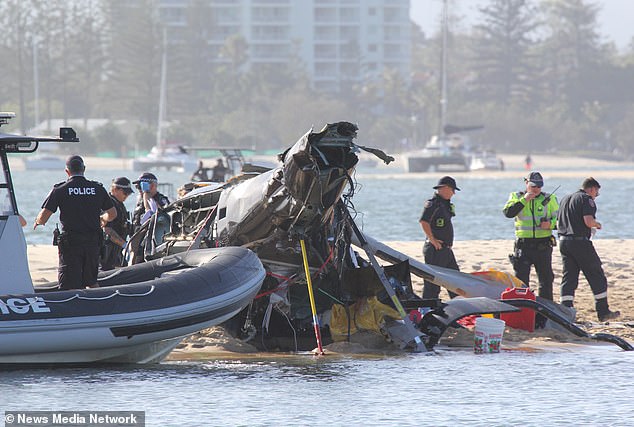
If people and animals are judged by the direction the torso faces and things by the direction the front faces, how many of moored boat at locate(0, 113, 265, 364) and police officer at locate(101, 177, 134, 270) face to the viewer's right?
2

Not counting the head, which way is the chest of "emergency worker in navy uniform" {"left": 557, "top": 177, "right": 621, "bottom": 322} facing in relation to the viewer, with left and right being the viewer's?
facing away from the viewer and to the right of the viewer

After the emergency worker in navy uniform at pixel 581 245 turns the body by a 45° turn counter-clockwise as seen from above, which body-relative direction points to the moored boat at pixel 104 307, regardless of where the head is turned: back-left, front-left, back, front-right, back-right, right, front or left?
back-left

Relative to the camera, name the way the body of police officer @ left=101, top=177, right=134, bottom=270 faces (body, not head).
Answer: to the viewer's right

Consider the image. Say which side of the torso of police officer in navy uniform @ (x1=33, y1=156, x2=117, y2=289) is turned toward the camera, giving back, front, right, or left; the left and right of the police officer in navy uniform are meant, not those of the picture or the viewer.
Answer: back

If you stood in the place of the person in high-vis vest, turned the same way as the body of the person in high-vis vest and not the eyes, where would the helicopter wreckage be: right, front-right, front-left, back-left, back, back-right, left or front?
front-right

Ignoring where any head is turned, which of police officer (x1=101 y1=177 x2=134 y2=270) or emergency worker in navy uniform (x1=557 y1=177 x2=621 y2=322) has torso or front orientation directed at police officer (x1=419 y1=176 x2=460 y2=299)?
police officer (x1=101 y1=177 x2=134 y2=270)

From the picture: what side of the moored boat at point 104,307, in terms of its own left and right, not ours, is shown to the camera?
right

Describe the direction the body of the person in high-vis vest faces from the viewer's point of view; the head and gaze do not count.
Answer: toward the camera

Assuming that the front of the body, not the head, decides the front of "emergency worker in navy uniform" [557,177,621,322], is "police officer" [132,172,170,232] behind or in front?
behind

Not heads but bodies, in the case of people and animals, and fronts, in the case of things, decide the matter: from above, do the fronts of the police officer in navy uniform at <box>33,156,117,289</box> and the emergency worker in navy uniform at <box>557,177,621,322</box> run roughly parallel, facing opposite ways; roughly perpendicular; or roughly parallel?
roughly perpendicular

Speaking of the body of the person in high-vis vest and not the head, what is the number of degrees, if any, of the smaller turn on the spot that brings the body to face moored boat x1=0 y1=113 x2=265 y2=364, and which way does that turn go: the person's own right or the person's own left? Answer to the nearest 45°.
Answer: approximately 45° to the person's own right
